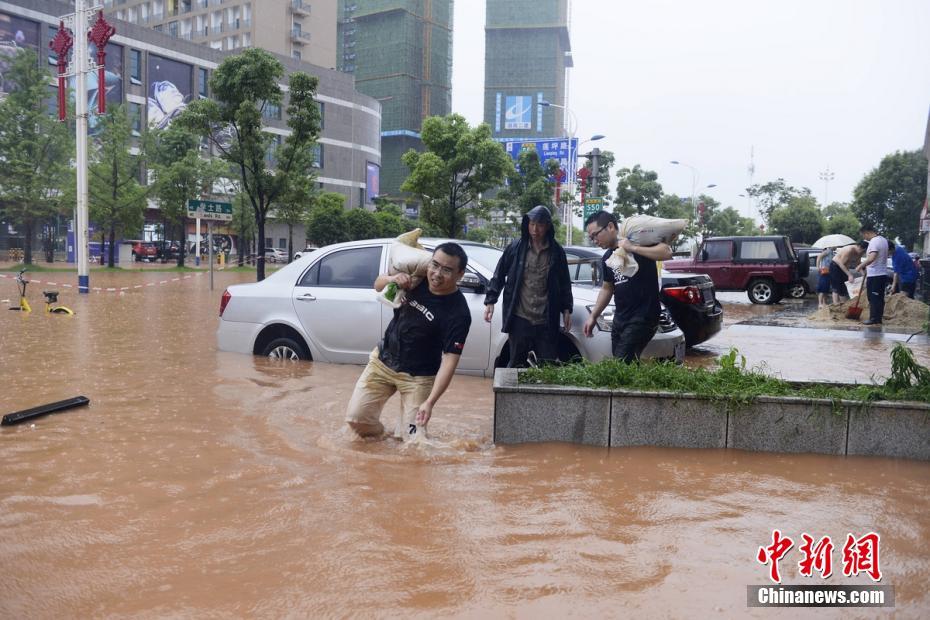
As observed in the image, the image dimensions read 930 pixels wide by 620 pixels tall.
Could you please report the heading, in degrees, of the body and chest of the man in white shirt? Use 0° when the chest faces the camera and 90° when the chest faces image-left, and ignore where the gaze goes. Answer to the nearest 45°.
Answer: approximately 90°

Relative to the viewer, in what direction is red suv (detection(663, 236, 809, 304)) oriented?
to the viewer's left

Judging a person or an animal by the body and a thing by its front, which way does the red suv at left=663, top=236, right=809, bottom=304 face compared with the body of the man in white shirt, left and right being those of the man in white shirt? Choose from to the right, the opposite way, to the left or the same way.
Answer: the same way

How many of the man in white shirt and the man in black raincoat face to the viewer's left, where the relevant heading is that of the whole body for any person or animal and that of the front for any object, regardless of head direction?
1

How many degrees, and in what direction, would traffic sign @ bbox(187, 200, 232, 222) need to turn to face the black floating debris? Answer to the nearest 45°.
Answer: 0° — it already faces it

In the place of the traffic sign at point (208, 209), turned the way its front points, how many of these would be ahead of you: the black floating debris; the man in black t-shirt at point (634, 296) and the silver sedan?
3

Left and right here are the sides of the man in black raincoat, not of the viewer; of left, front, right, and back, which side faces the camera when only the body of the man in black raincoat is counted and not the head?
front

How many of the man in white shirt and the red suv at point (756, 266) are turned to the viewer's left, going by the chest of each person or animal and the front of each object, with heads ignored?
2

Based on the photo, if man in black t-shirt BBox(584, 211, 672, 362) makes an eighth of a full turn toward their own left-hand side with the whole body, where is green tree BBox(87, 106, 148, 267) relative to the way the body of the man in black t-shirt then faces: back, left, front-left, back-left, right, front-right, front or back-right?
back-right

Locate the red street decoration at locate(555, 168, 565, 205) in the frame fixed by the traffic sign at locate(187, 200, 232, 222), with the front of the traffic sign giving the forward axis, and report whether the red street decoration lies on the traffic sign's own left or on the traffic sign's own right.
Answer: on the traffic sign's own left

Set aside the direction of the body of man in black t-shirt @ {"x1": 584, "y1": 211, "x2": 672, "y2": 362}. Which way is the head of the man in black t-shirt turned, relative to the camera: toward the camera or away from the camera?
toward the camera

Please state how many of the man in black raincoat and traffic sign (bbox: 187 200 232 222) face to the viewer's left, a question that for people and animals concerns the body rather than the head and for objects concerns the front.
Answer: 0

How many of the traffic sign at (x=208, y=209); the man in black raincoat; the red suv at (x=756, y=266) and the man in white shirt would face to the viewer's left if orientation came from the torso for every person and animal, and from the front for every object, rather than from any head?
2

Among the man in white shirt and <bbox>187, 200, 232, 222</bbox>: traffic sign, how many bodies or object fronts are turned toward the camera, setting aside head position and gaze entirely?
1

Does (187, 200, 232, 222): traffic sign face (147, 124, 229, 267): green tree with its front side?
no

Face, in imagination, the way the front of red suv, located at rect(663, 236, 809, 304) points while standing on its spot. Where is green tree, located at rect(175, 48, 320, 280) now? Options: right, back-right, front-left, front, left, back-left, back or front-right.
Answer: front

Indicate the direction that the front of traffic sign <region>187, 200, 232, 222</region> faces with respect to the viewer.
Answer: facing the viewer

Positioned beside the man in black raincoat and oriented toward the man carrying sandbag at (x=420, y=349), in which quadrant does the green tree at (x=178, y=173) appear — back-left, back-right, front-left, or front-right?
back-right

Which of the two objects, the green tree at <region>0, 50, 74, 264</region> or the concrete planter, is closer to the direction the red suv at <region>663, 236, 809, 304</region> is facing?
the green tree

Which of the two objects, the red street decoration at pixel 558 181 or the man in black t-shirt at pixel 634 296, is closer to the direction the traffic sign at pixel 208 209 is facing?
the man in black t-shirt

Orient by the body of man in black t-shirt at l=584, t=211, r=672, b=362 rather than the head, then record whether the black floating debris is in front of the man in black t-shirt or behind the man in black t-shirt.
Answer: in front
